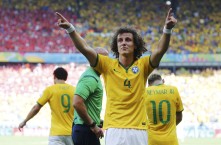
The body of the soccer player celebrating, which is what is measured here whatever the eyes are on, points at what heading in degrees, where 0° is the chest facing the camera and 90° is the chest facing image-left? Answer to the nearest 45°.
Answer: approximately 0°

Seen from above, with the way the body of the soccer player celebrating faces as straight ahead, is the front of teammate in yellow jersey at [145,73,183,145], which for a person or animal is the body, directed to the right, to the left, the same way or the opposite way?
the opposite way

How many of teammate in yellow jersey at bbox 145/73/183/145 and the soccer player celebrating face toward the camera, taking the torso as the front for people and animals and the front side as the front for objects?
1

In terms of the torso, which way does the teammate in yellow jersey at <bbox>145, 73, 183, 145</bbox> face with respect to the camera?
away from the camera

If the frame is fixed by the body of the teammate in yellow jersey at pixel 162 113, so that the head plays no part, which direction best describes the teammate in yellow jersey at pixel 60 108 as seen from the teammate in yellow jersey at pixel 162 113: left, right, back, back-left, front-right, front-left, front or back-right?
left
